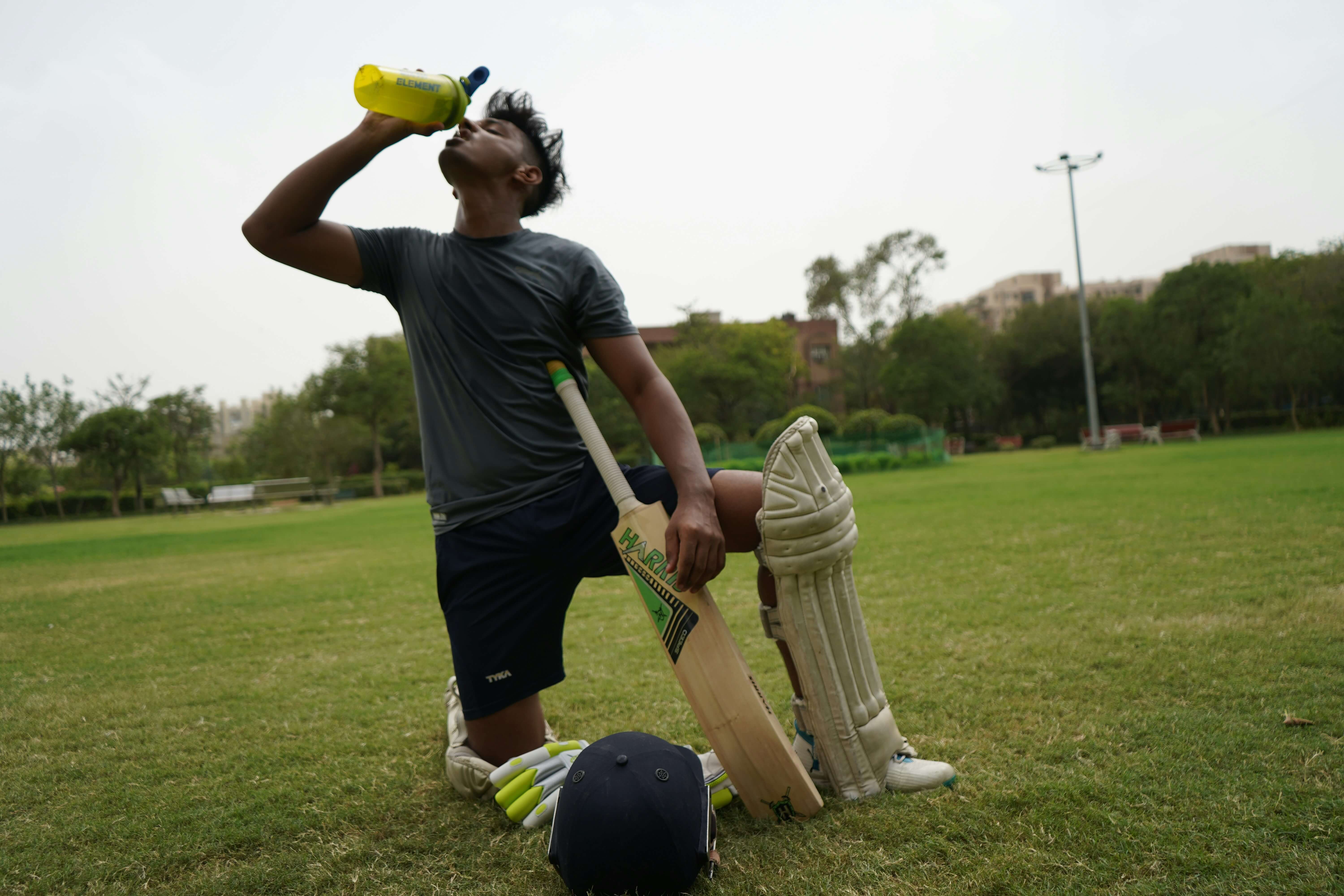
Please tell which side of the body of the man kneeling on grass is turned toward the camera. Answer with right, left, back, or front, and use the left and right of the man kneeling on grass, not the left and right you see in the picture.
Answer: front

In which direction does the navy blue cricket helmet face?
away from the camera

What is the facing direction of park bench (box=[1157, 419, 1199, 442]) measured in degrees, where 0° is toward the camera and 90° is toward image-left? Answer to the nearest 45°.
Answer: approximately 0°

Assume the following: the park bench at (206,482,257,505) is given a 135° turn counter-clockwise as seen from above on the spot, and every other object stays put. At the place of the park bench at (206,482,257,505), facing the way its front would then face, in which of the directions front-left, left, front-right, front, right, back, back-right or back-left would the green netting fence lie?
right

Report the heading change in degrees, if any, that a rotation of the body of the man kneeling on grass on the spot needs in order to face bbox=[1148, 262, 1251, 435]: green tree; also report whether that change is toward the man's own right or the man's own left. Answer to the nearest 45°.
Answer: approximately 135° to the man's own left

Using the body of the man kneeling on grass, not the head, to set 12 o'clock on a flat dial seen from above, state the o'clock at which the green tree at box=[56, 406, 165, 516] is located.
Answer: The green tree is roughly at 5 o'clock from the man kneeling on grass.

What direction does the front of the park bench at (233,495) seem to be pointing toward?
toward the camera

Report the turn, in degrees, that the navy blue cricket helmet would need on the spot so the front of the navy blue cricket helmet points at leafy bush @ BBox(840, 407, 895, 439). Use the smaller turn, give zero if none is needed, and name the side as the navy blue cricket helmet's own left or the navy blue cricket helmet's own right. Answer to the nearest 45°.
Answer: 0° — it already faces it

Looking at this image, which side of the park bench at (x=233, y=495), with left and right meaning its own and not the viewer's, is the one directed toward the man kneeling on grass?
front
